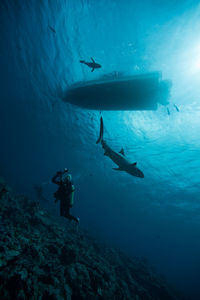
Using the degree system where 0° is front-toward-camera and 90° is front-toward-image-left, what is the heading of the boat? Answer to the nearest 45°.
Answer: approximately 90°
